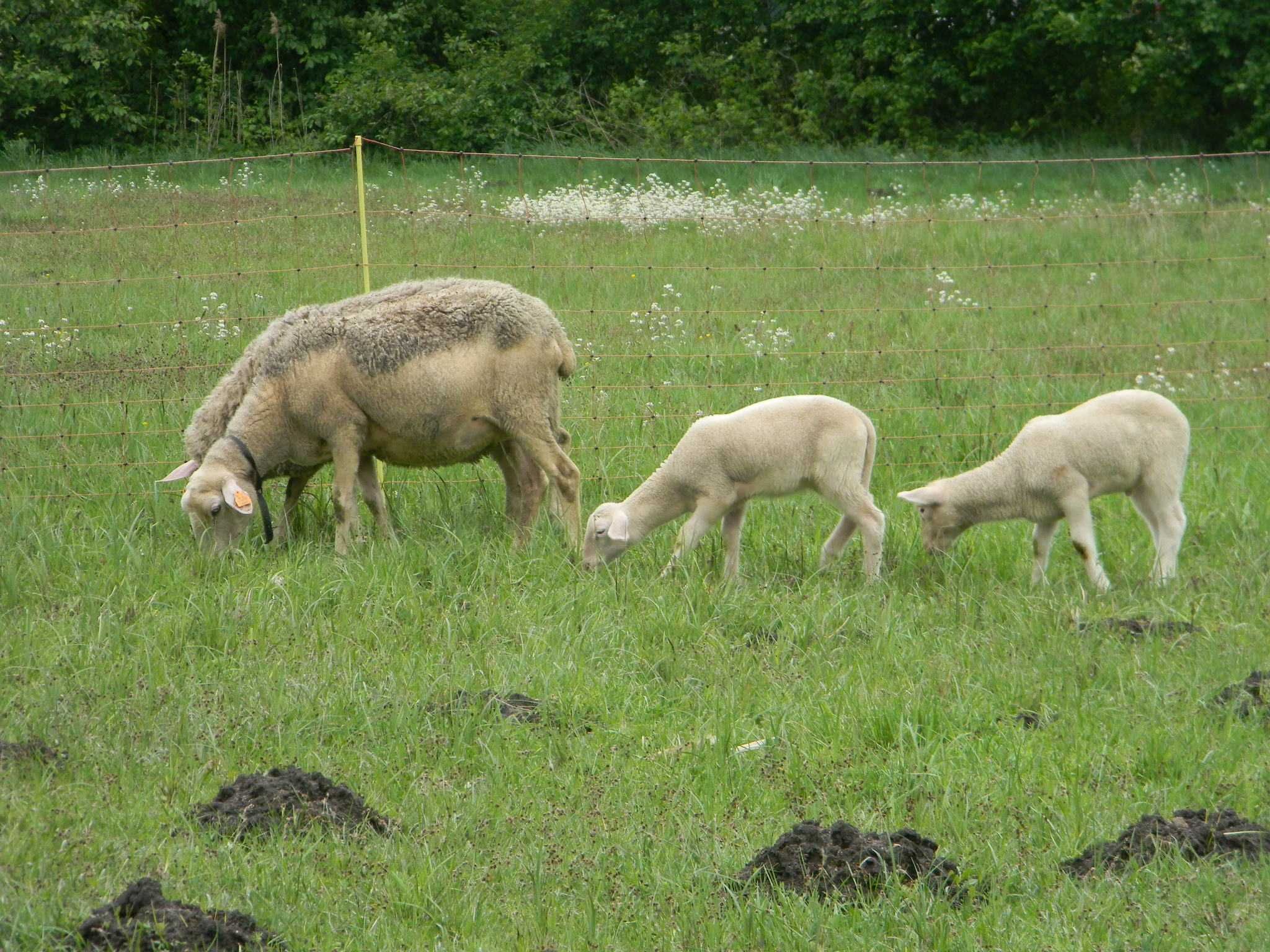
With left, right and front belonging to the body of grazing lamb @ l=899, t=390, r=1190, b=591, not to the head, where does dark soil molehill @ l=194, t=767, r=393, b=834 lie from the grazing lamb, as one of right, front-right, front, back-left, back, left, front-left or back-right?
front-left

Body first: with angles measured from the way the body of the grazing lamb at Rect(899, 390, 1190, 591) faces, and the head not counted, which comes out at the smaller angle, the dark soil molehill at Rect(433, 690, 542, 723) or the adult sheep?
the adult sheep

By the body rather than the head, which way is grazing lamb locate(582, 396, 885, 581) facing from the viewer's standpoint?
to the viewer's left

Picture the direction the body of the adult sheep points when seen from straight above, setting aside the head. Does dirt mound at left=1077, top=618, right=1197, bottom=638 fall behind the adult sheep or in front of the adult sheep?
behind

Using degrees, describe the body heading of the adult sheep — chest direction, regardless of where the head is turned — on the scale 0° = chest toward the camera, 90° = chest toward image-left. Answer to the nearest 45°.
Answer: approximately 90°

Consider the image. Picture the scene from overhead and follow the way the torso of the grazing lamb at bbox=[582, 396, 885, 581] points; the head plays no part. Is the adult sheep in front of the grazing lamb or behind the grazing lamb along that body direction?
in front

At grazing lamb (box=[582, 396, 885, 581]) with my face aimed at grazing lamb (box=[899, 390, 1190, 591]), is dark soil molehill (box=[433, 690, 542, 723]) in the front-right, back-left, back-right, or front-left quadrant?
back-right

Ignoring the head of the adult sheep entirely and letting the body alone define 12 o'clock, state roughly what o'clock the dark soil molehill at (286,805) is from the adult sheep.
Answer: The dark soil molehill is roughly at 9 o'clock from the adult sheep.

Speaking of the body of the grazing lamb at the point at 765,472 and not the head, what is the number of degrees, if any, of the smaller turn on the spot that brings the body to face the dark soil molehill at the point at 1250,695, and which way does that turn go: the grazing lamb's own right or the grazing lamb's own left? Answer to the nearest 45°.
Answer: approximately 135° to the grazing lamb's own left

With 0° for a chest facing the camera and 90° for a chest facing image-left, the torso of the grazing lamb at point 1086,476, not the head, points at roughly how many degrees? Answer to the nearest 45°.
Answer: approximately 90°

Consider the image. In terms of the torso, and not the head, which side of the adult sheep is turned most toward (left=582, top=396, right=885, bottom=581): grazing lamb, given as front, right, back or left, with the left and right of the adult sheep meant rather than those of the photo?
back

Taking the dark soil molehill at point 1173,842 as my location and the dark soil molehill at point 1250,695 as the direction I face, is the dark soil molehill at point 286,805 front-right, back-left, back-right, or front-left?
back-left
